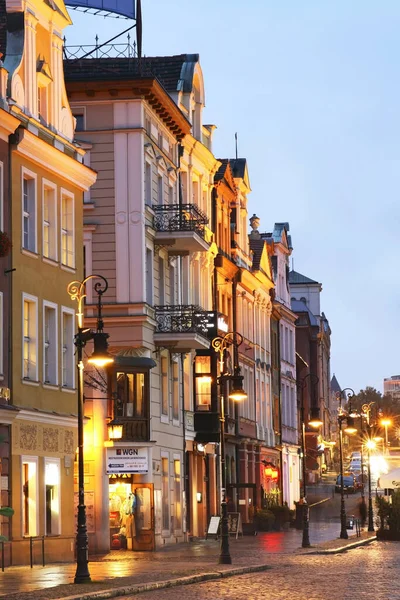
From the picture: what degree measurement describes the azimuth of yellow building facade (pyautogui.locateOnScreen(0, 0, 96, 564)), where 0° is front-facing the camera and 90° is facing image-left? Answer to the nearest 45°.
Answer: approximately 315°

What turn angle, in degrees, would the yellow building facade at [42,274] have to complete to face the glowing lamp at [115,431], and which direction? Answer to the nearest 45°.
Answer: approximately 135° to its left

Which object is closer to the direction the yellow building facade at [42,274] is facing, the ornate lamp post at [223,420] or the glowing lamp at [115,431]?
the ornate lamp post
